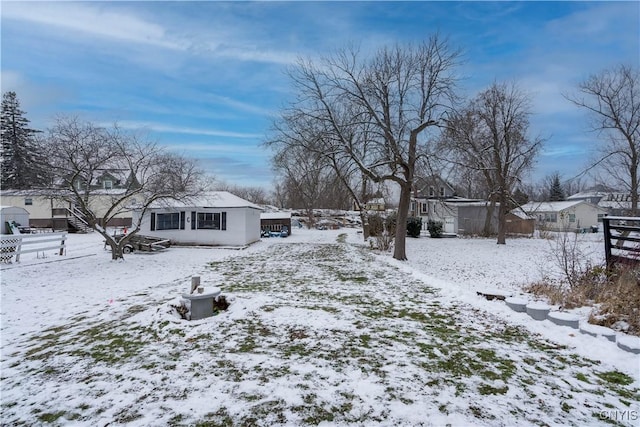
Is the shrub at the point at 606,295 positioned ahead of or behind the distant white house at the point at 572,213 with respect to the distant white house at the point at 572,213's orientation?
ahead

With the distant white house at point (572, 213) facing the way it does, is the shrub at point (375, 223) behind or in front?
in front

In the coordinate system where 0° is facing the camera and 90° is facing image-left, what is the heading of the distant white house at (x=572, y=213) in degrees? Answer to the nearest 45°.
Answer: approximately 45°

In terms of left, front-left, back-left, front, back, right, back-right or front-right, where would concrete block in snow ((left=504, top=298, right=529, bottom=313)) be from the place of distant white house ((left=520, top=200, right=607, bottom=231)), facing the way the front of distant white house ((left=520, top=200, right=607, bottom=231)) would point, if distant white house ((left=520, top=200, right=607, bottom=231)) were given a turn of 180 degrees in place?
back-right

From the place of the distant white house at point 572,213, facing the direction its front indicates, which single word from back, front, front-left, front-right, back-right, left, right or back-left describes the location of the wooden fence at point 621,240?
front-left

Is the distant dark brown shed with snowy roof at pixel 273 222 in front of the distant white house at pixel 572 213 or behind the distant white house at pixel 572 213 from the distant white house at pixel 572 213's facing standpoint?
in front

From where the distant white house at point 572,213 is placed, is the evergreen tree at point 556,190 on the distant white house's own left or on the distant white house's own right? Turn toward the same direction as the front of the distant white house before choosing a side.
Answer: on the distant white house's own right
